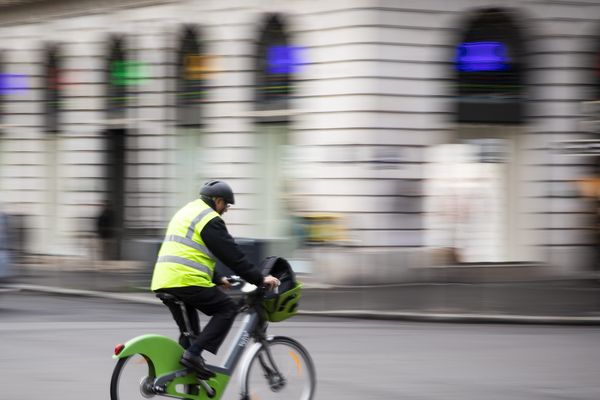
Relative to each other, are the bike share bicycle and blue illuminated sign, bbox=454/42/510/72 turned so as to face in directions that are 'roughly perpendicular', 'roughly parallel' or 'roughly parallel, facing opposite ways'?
roughly perpendicular

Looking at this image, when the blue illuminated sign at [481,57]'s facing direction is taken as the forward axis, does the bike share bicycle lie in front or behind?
in front

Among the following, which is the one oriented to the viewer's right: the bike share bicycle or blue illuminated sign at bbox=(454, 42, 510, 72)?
the bike share bicycle

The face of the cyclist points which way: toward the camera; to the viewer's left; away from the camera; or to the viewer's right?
to the viewer's right

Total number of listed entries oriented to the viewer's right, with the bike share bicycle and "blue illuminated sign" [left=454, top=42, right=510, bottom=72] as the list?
1

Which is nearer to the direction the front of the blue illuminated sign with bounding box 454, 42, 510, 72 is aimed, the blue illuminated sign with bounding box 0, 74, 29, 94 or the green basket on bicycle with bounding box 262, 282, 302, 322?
the green basket on bicycle

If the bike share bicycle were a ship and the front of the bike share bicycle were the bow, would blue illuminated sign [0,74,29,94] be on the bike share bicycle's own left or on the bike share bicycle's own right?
on the bike share bicycle's own left

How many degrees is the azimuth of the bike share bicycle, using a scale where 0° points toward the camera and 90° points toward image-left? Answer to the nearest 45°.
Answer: approximately 270°

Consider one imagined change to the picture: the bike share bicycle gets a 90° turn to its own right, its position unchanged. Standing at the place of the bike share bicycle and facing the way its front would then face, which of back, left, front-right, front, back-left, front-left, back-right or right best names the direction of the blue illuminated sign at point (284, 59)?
back

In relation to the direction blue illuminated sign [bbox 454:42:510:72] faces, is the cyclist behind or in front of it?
in front

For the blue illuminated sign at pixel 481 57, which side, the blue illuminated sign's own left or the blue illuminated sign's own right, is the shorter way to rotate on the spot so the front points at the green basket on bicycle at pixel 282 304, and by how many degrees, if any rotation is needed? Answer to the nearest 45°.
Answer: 0° — it already faces it

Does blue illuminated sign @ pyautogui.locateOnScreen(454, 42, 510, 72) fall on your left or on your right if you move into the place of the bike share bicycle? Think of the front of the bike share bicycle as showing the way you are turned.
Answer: on your left

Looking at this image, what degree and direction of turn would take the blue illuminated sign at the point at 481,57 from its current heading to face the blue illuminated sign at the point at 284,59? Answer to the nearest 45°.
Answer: approximately 90° to its right
